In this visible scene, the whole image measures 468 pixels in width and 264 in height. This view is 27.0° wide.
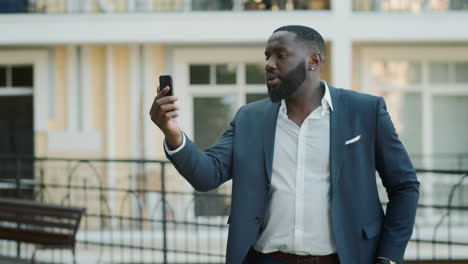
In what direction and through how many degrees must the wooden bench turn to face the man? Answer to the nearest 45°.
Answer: approximately 45° to its left

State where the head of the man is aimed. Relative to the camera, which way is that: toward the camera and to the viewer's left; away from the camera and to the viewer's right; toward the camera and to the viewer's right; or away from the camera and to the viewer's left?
toward the camera and to the viewer's left
